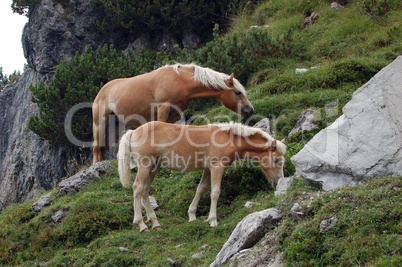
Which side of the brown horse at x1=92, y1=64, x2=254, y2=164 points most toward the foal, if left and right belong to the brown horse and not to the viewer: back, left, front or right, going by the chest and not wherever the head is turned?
right

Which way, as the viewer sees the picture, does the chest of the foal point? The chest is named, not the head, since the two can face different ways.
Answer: to the viewer's right

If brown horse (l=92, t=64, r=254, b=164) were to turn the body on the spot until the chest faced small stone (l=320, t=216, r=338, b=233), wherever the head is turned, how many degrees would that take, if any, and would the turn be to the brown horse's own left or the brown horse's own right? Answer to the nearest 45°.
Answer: approximately 90° to the brown horse's own right

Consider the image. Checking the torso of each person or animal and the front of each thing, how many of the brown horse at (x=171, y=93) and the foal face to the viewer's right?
2

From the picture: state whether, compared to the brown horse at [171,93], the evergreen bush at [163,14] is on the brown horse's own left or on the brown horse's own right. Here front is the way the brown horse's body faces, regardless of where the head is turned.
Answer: on the brown horse's own left

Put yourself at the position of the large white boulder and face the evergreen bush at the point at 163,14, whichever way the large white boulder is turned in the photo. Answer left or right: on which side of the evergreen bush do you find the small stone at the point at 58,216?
left

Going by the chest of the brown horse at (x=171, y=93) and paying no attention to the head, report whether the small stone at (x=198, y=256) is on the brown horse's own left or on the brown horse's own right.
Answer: on the brown horse's own right

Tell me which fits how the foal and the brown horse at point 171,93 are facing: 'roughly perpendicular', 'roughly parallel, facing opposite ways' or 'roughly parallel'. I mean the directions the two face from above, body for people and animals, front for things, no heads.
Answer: roughly parallel

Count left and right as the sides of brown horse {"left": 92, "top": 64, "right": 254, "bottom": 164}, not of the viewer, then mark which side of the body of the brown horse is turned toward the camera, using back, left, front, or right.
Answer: right

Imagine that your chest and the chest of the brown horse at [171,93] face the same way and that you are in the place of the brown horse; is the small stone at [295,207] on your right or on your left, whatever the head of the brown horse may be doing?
on your right

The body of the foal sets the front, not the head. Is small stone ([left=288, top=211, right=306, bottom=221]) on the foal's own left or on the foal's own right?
on the foal's own right

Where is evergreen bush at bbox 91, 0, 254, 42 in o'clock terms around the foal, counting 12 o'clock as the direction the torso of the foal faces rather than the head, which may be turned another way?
The evergreen bush is roughly at 9 o'clock from the foal.

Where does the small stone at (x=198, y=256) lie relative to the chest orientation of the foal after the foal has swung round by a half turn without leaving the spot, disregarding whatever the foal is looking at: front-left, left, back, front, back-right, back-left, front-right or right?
left
